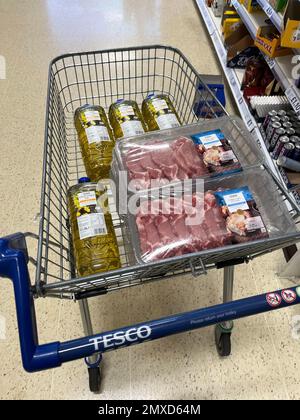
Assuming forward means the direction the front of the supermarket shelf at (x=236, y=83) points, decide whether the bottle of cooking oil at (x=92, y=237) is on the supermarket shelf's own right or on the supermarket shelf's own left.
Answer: on the supermarket shelf's own left

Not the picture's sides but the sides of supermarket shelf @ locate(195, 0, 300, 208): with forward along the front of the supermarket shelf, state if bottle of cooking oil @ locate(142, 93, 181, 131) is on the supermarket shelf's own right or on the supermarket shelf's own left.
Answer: on the supermarket shelf's own left

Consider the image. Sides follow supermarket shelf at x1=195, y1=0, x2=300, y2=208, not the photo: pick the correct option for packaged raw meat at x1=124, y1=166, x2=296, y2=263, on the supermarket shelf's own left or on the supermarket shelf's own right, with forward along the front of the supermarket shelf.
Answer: on the supermarket shelf's own left

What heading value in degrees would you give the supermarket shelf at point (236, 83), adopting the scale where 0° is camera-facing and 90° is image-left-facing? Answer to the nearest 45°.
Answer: approximately 90°

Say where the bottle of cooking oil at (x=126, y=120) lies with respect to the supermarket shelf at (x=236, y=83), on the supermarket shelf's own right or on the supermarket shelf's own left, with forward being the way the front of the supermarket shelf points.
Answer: on the supermarket shelf's own left
